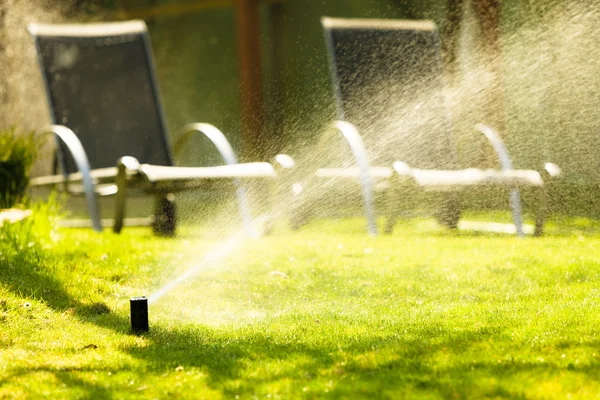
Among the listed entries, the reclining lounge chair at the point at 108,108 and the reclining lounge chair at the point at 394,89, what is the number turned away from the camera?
0

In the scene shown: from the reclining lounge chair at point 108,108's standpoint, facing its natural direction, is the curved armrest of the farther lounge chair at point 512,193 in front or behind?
in front

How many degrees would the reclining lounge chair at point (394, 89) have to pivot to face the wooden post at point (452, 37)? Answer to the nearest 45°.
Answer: approximately 135° to its left

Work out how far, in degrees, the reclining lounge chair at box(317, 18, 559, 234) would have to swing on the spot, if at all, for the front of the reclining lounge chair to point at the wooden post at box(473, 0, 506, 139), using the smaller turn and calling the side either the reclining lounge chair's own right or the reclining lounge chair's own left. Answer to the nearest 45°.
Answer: approximately 90° to the reclining lounge chair's own left

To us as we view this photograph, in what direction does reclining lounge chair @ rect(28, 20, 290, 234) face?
facing the viewer and to the right of the viewer

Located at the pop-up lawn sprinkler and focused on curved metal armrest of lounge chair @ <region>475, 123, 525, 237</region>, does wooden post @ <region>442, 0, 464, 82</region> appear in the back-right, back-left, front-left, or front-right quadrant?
front-left

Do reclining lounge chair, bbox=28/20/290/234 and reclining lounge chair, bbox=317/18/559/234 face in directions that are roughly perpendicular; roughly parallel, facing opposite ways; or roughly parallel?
roughly parallel

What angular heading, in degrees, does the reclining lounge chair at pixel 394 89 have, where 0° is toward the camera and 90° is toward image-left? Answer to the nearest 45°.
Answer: approximately 315°

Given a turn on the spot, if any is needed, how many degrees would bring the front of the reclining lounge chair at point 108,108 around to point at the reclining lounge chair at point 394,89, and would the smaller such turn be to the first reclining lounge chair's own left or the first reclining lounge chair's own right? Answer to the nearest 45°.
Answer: approximately 45° to the first reclining lounge chair's own left

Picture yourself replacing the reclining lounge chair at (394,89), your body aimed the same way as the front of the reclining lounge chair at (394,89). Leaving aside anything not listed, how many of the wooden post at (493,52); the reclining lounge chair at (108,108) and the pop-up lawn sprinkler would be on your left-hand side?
1

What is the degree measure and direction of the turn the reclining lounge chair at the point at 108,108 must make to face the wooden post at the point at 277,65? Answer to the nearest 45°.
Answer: approximately 90° to its left
